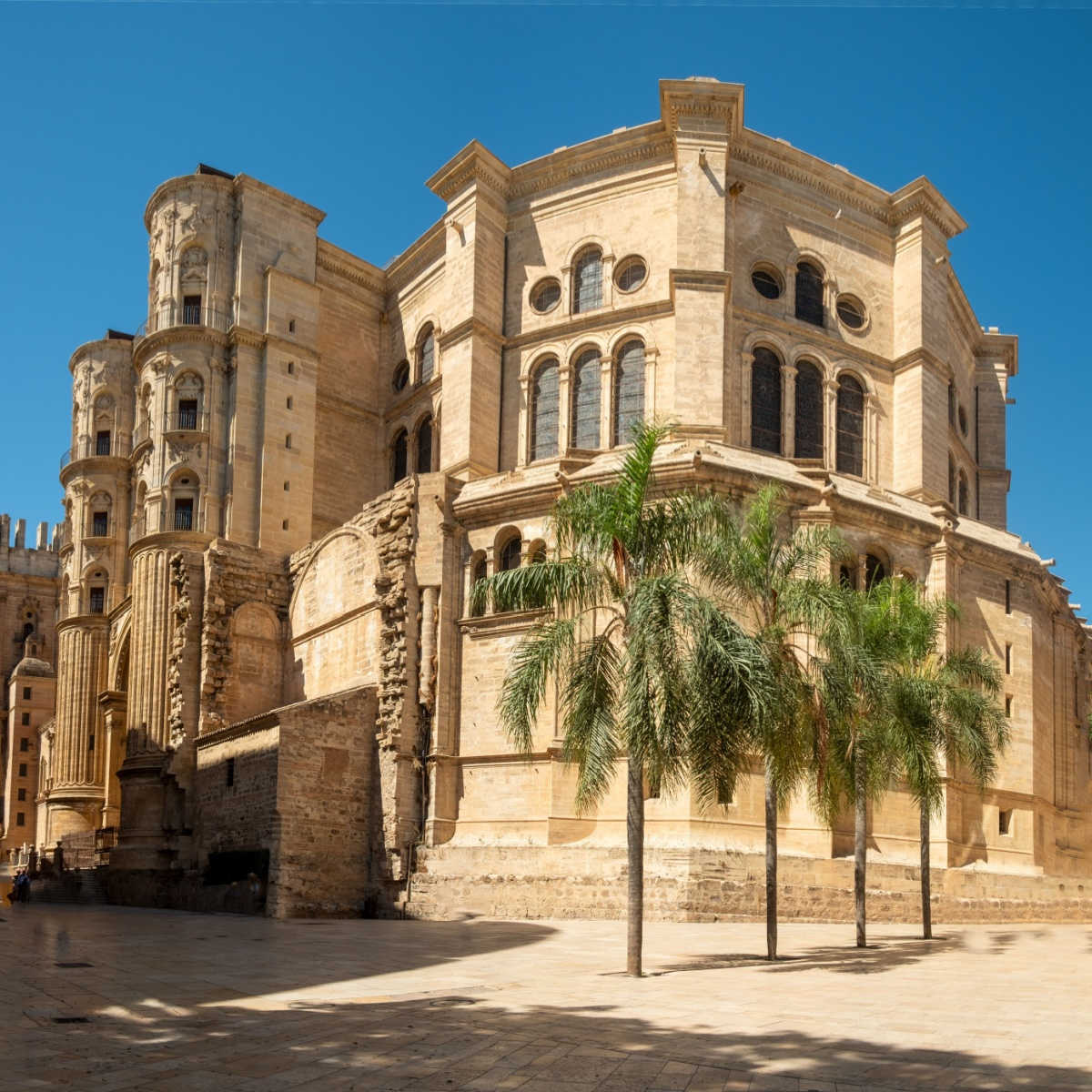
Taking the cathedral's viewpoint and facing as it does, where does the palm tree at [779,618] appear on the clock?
The palm tree is roughly at 7 o'clock from the cathedral.

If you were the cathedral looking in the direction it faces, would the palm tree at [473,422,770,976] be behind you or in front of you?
behind

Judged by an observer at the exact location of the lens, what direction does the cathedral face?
facing away from the viewer and to the left of the viewer
